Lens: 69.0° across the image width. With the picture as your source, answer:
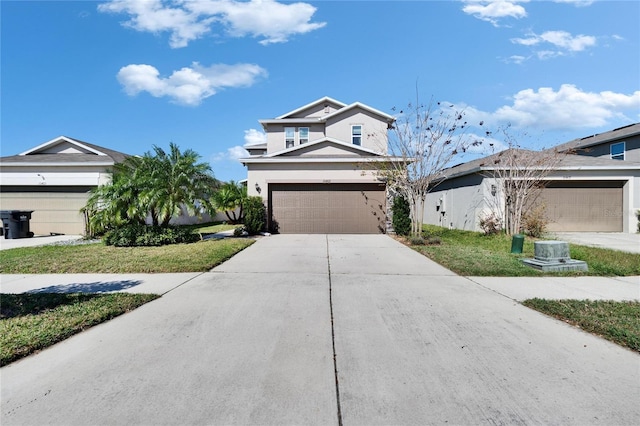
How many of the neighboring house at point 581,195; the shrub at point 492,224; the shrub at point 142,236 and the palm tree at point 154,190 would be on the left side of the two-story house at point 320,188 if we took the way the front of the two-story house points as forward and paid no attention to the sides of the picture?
2

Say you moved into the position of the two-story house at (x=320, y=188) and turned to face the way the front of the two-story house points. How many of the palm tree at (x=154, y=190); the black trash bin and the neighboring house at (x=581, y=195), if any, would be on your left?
1

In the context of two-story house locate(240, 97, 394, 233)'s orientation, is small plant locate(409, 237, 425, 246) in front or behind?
in front

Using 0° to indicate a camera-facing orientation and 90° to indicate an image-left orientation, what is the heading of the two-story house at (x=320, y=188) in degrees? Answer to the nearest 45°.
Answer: approximately 0°

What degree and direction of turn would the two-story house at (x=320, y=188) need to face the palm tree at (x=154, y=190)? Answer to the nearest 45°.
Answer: approximately 45° to its right

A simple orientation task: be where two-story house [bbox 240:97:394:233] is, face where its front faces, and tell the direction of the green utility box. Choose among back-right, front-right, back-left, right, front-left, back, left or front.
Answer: front-left

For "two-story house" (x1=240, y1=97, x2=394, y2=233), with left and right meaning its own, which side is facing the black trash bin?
right

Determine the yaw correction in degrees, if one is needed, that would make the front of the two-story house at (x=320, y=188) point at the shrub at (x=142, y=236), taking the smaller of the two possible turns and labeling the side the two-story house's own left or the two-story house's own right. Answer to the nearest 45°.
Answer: approximately 45° to the two-story house's own right

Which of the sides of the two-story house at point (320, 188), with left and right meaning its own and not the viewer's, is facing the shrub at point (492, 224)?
left

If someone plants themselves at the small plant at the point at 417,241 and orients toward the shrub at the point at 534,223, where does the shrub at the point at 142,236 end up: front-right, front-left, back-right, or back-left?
back-left

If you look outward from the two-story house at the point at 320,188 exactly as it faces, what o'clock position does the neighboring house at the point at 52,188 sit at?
The neighboring house is roughly at 3 o'clock from the two-story house.
